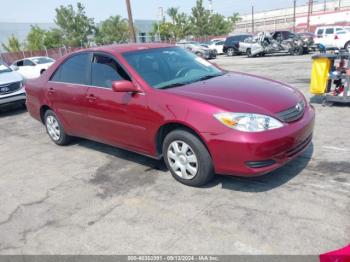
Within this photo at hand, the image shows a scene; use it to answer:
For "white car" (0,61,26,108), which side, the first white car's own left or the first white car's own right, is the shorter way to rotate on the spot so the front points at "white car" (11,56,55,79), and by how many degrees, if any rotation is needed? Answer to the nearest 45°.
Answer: approximately 135° to the first white car's own left

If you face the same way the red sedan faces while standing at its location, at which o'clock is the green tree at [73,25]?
The green tree is roughly at 7 o'clock from the red sedan.

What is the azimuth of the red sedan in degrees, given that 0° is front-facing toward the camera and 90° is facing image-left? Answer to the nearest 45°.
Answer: approximately 315°

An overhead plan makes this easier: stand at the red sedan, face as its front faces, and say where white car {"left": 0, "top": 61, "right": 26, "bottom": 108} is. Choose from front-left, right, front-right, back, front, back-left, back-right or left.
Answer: back

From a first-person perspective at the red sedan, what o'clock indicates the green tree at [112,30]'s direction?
The green tree is roughly at 7 o'clock from the red sedan.
